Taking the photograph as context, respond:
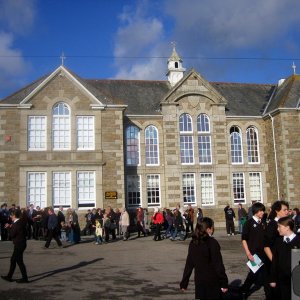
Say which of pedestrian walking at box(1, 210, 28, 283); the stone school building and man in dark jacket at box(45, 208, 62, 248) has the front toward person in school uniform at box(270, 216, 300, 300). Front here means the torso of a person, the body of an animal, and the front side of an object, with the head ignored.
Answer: the stone school building

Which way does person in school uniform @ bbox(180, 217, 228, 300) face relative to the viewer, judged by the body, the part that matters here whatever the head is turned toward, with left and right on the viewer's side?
facing away from the viewer and to the right of the viewer

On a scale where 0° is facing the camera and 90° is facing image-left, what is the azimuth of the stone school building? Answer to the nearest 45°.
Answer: approximately 0°

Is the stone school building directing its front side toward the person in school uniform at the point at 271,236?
yes

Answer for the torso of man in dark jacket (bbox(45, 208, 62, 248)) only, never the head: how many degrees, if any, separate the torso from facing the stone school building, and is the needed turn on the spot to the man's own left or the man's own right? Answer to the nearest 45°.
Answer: approximately 135° to the man's own right
